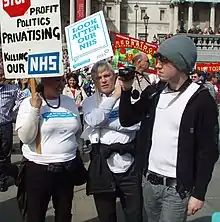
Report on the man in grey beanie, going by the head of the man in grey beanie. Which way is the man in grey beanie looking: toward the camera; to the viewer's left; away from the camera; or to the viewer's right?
to the viewer's left

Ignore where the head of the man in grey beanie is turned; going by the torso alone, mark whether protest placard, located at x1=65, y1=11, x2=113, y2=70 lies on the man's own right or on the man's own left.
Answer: on the man's own right

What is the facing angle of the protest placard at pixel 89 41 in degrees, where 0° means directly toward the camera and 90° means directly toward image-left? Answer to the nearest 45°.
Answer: approximately 0°

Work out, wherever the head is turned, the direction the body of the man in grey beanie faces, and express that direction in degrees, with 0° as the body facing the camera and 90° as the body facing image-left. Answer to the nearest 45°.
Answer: approximately 45°
